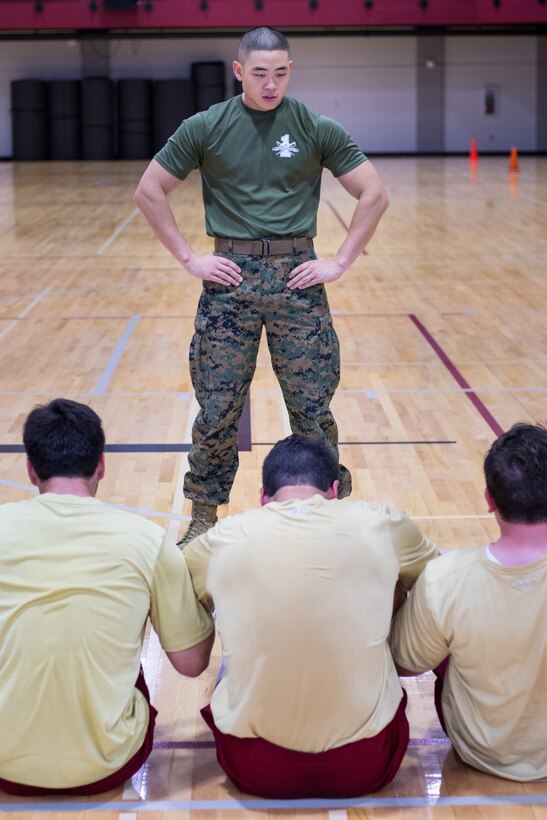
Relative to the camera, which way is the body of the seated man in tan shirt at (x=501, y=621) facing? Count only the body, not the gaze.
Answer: away from the camera

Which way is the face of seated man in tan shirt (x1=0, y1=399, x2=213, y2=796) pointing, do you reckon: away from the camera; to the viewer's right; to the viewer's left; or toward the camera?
away from the camera

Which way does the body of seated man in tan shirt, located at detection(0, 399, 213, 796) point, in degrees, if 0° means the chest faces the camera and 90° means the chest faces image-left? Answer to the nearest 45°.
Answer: approximately 180°

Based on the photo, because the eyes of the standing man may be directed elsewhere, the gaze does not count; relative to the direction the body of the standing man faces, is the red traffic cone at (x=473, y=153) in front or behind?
behind

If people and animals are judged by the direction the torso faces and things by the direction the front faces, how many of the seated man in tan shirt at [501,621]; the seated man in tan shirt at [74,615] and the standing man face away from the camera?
2

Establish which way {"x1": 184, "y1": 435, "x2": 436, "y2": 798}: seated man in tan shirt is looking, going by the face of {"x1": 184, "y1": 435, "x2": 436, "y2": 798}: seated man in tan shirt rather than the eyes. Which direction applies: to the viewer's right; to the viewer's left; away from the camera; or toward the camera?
away from the camera

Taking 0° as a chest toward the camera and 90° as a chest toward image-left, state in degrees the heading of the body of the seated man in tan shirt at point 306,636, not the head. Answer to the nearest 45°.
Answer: approximately 180°

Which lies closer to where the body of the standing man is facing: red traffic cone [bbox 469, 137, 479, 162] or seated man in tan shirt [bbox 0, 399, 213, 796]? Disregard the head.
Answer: the seated man in tan shirt
